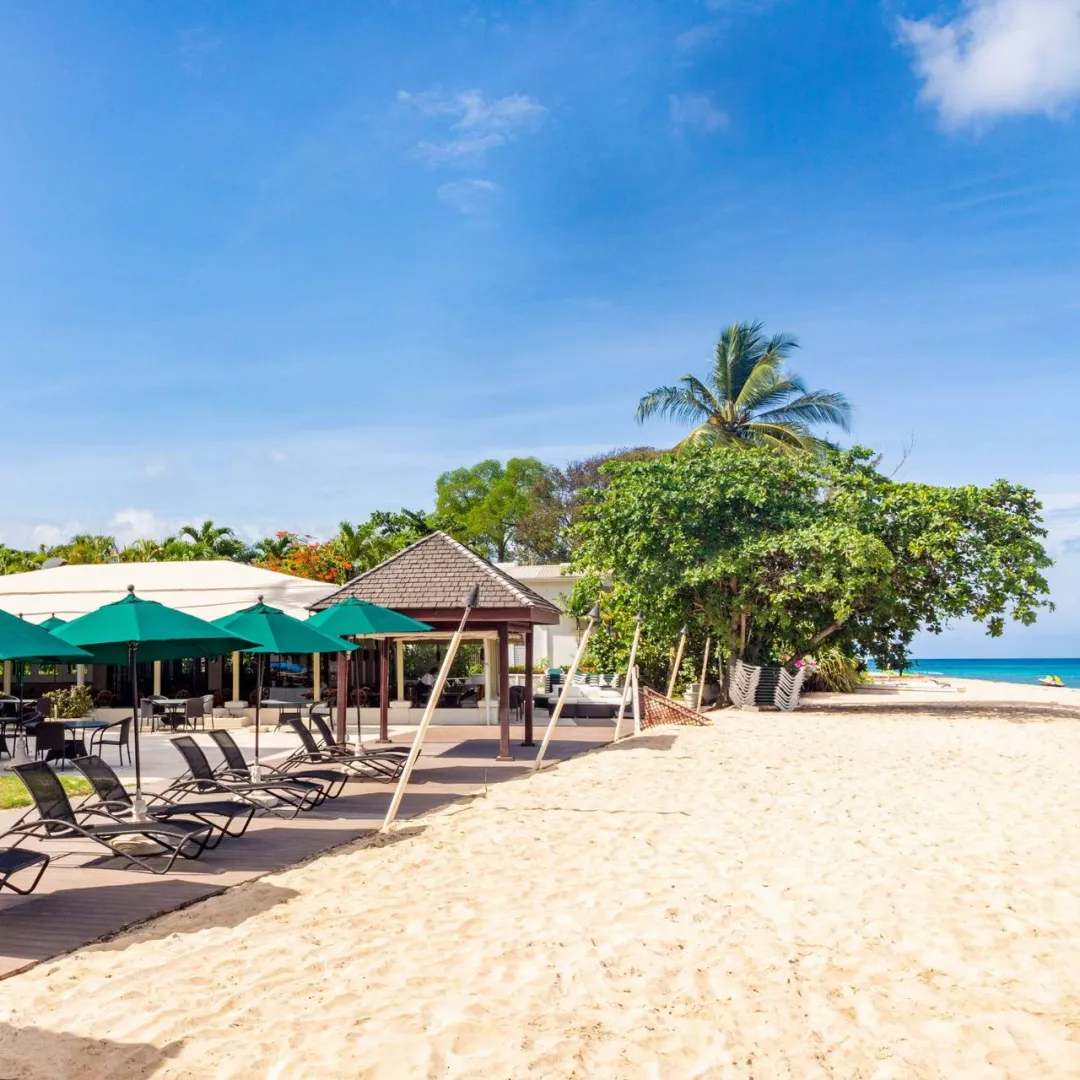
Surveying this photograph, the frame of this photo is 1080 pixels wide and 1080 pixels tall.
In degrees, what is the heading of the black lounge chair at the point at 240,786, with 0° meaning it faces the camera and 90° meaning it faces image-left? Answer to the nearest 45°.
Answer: approximately 315°

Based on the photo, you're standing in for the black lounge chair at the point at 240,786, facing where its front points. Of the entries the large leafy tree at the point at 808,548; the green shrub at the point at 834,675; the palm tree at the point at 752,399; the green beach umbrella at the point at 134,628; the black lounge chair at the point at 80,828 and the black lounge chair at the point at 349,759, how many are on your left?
4

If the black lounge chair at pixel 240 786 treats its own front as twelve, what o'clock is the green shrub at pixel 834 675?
The green shrub is roughly at 9 o'clock from the black lounge chair.

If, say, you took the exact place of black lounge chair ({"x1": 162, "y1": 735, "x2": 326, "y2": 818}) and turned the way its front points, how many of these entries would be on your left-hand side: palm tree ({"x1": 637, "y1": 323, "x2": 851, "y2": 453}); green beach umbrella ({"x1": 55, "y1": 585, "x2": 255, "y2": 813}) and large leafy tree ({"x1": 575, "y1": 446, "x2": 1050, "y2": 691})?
2

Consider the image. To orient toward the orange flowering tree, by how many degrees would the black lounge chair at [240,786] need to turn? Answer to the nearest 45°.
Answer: approximately 135° to its left

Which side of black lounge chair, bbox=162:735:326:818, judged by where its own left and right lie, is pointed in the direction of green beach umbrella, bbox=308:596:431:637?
left

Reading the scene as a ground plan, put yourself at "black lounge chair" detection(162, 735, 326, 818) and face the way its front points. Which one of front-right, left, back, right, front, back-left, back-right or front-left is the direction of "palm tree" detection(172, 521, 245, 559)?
back-left

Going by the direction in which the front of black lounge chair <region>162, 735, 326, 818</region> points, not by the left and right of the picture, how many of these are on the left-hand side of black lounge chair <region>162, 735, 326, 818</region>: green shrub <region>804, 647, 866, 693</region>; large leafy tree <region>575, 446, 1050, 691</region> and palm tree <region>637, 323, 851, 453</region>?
3

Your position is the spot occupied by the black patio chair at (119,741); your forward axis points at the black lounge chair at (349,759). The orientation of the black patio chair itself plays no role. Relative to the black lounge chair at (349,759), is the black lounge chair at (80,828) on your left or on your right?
right

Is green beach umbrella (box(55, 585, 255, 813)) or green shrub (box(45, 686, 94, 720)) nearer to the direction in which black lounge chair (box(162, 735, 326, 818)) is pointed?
the green beach umbrella
